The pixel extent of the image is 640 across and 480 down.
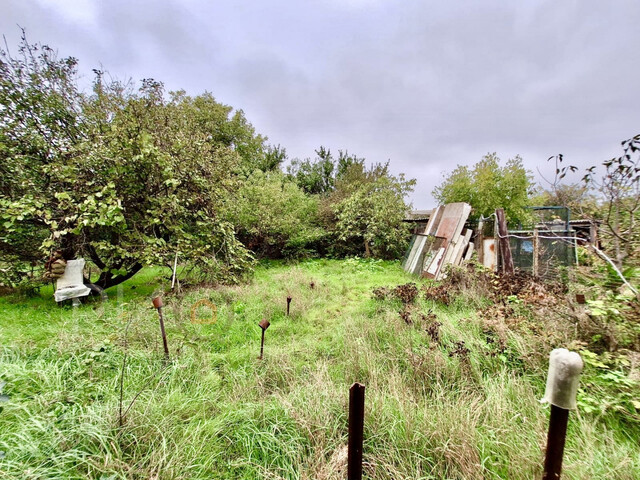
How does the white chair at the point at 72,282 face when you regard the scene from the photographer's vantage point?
facing the viewer

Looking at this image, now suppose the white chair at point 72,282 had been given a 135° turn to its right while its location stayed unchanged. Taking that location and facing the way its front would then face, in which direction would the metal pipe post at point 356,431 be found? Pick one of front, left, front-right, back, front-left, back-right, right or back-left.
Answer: back-left

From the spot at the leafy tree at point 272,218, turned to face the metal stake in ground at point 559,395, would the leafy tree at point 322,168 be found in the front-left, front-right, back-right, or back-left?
back-left

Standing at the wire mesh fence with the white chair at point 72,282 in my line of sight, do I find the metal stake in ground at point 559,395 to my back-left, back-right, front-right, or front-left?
front-left

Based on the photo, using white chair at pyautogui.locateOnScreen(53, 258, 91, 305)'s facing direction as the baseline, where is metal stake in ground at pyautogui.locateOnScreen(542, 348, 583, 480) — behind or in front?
in front

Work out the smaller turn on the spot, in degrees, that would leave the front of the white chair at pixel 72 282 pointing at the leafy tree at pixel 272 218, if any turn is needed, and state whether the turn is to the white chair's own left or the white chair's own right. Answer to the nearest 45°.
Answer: approximately 135° to the white chair's own left

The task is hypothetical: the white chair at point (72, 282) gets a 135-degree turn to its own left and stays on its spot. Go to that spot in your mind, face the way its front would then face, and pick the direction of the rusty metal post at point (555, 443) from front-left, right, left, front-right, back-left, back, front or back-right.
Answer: back-right

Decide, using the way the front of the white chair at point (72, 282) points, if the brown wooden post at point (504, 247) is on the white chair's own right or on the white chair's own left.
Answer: on the white chair's own left
